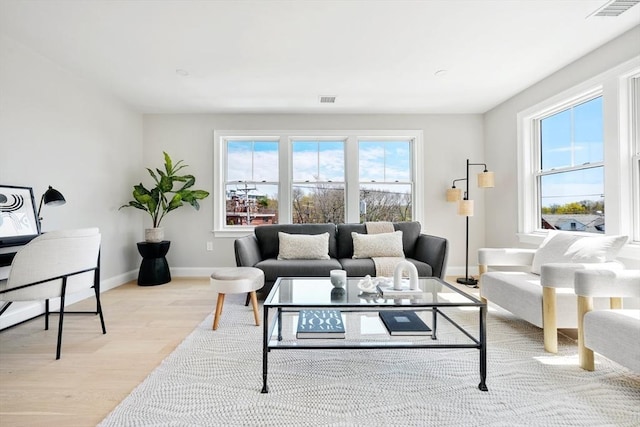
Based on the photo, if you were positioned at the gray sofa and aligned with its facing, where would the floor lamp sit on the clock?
The floor lamp is roughly at 8 o'clock from the gray sofa.

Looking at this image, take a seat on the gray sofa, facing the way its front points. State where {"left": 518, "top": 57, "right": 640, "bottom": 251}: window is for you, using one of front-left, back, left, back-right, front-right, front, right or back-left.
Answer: left

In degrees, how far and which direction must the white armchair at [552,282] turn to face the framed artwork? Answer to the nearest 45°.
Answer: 0° — it already faces it

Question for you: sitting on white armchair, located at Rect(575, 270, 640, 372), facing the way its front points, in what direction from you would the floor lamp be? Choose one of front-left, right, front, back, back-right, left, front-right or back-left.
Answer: right

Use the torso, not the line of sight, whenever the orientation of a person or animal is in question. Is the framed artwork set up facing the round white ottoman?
yes

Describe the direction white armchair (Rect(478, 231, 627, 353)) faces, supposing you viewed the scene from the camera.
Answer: facing the viewer and to the left of the viewer

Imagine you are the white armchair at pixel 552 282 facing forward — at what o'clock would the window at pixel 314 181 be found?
The window is roughly at 2 o'clock from the white armchair.

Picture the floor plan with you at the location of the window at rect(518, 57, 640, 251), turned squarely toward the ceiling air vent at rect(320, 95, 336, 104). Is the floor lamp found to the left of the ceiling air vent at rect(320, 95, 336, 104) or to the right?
right

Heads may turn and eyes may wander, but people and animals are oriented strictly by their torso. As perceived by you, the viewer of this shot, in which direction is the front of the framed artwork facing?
facing the viewer and to the right of the viewer

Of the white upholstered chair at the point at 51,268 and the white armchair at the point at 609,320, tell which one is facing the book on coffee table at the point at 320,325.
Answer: the white armchair

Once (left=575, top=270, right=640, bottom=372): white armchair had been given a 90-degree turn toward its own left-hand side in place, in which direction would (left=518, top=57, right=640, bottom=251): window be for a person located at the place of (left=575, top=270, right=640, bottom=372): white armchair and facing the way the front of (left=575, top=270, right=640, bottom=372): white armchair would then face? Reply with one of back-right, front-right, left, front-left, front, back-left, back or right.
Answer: back-left

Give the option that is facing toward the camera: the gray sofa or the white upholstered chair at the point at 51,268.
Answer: the gray sofa

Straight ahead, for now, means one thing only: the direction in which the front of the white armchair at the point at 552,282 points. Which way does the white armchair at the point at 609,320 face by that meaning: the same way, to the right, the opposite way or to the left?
the same way

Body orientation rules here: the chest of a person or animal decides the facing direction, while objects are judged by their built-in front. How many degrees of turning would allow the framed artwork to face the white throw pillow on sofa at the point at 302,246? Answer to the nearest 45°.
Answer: approximately 45° to its left

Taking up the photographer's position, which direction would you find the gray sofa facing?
facing the viewer

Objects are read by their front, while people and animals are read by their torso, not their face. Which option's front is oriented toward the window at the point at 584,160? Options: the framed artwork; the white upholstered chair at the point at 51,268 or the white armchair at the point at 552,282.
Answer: the framed artwork

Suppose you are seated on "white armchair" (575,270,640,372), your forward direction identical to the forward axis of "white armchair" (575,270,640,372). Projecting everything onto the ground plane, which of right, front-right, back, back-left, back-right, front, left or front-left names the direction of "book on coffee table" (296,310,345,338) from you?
front

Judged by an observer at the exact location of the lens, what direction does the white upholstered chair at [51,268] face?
facing away from the viewer and to the left of the viewer

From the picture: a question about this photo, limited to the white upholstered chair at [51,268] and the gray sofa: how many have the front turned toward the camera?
1

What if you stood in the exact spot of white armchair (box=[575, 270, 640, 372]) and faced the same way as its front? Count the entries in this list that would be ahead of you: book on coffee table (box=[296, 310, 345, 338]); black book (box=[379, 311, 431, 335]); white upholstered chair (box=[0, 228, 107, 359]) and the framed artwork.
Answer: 4

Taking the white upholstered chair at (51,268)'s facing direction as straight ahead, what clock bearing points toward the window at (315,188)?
The window is roughly at 4 o'clock from the white upholstered chair.
